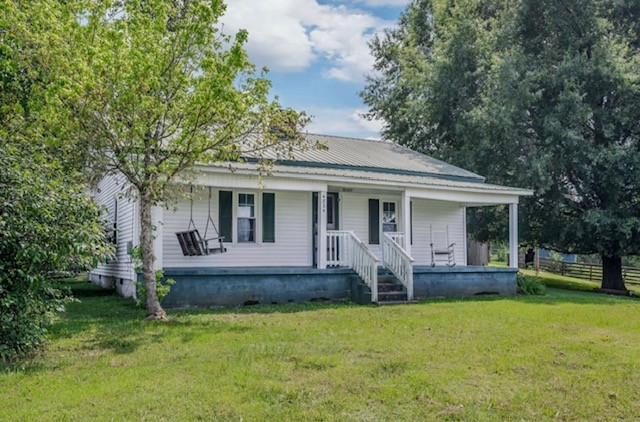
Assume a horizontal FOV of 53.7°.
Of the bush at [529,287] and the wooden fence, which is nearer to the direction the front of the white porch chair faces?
the bush

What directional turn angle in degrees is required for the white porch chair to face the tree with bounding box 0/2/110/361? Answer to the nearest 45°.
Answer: approximately 45° to its right

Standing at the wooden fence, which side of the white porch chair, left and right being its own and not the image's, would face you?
left

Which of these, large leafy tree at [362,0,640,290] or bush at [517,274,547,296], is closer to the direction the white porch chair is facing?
the bush

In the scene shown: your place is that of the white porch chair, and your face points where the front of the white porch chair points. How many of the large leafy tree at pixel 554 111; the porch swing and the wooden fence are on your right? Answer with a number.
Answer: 1

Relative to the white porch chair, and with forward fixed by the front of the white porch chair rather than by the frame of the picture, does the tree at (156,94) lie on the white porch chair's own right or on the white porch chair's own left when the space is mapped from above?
on the white porch chair's own right

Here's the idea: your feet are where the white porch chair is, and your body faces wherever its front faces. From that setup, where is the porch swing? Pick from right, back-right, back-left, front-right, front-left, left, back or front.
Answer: right

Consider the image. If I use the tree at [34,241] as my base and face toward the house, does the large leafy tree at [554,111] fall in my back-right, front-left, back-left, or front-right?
front-right

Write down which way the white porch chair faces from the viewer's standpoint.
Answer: facing the viewer and to the right of the viewer

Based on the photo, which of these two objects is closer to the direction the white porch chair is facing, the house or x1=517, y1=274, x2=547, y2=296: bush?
the bush

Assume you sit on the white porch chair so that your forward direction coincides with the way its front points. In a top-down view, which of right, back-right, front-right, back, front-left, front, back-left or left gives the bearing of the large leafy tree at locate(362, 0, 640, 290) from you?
left

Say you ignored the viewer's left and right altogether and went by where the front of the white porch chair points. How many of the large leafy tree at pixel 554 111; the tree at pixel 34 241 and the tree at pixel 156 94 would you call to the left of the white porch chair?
1
